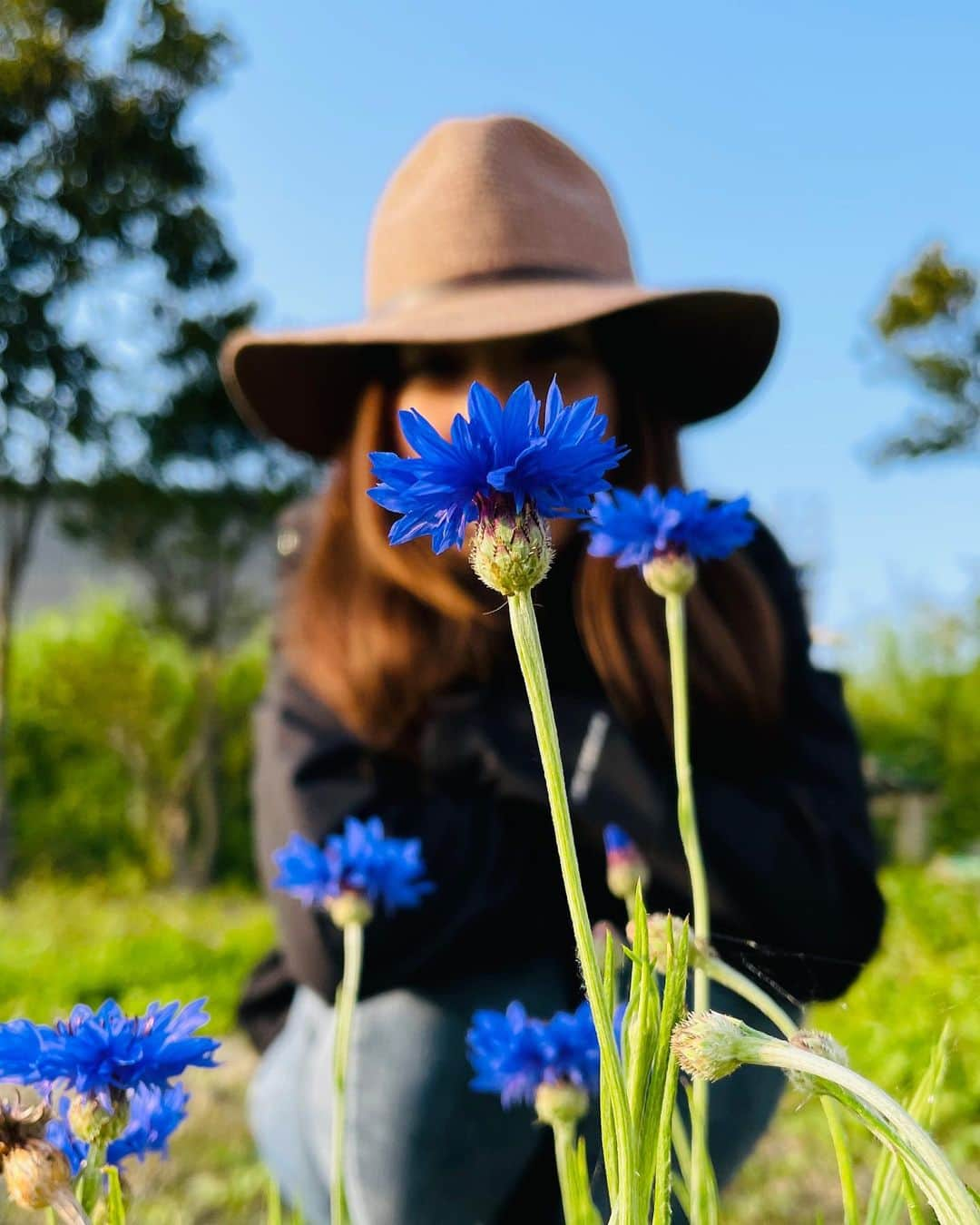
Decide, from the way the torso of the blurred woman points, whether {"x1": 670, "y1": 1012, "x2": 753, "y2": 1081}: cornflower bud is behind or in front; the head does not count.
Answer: in front

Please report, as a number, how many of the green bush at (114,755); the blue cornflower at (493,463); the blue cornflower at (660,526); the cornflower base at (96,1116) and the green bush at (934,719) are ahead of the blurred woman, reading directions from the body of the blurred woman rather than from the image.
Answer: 3

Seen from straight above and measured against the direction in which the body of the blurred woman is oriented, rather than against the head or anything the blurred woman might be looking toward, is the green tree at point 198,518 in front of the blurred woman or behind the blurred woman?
behind

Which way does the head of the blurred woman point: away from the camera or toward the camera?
toward the camera

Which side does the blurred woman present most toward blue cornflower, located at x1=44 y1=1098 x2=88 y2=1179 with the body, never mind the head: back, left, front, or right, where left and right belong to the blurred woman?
front

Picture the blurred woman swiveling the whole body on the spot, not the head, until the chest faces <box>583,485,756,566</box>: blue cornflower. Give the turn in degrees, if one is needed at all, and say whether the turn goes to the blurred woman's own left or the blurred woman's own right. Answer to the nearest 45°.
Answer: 0° — they already face it

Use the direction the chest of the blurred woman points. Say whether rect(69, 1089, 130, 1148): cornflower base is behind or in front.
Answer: in front

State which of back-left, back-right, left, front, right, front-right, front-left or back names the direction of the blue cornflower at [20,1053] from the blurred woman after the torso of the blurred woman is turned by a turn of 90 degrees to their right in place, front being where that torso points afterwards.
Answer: left

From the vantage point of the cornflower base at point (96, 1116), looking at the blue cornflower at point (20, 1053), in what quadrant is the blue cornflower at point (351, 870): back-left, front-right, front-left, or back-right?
back-right

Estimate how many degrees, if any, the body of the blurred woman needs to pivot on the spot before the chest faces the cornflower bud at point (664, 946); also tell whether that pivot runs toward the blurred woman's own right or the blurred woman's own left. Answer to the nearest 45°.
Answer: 0° — they already face it

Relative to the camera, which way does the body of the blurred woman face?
toward the camera
